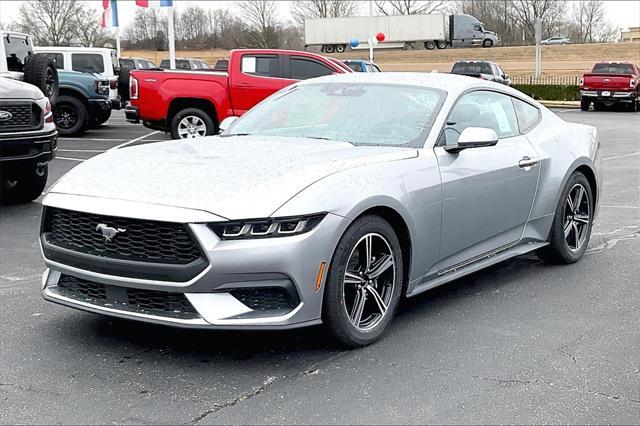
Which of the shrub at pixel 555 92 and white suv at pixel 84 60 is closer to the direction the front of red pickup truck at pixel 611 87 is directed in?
the shrub

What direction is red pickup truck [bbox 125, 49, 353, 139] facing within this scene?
to the viewer's right

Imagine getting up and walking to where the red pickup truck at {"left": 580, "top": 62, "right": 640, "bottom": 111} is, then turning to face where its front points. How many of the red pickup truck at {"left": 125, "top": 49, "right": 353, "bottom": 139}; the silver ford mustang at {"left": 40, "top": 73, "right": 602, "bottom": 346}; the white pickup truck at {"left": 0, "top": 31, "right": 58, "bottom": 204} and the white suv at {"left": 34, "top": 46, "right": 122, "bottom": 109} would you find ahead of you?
0

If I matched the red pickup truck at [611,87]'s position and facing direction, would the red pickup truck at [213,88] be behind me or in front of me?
behind

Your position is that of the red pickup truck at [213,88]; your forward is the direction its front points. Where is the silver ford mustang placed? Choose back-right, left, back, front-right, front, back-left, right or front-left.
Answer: right

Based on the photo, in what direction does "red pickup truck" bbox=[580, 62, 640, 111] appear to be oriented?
away from the camera

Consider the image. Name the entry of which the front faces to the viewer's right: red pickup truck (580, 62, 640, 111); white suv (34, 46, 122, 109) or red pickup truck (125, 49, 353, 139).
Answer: the red pickup truck (125, 49, 353, 139)

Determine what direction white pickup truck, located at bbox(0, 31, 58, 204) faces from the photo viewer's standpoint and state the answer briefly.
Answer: facing the viewer and to the right of the viewer

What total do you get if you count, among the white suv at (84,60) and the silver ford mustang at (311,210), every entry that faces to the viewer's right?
0

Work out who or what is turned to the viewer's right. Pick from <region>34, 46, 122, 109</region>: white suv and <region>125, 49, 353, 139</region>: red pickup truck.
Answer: the red pickup truck

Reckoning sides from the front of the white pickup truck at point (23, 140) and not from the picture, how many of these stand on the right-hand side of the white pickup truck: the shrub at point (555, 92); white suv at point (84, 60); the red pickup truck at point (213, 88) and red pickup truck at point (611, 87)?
0

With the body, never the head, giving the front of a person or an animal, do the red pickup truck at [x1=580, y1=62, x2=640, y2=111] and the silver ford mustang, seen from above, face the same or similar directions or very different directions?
very different directions
